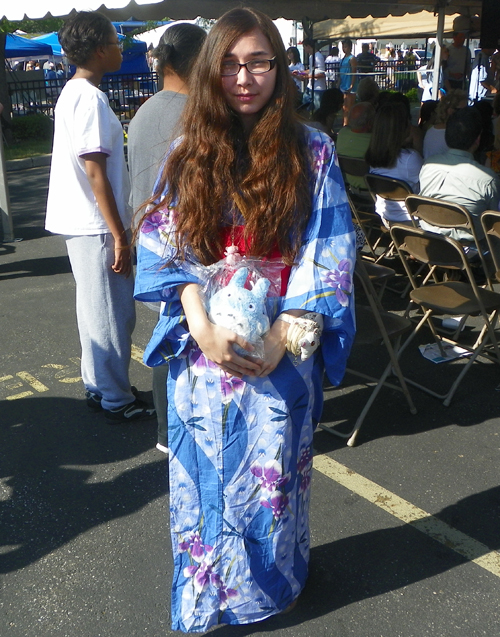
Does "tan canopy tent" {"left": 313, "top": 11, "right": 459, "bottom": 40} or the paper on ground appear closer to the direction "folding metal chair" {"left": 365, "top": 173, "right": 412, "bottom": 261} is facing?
the tan canopy tent

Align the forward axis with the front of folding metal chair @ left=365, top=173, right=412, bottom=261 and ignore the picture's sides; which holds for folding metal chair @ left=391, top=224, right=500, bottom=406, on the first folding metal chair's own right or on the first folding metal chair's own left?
on the first folding metal chair's own right

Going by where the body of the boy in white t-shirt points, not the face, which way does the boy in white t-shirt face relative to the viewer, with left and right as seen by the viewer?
facing to the right of the viewer

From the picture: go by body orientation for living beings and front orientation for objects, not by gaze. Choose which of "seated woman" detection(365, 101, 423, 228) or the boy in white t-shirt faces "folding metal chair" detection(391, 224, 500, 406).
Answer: the boy in white t-shirt

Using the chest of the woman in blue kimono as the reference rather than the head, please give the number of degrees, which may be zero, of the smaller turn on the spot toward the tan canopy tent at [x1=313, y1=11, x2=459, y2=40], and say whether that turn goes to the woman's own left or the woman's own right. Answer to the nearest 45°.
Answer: approximately 180°

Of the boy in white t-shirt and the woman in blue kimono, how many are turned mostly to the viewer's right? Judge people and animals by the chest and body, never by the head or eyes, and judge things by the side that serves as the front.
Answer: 1

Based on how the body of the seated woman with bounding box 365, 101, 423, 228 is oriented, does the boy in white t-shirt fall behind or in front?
behind

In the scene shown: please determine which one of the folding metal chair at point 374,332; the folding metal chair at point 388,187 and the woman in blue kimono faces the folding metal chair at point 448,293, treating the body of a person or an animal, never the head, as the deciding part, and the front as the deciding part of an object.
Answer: the folding metal chair at point 374,332

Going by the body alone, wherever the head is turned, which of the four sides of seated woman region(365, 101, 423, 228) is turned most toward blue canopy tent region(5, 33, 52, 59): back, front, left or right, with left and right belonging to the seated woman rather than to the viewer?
left

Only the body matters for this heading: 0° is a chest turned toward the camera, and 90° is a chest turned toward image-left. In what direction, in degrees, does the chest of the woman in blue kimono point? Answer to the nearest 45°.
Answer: approximately 0°
